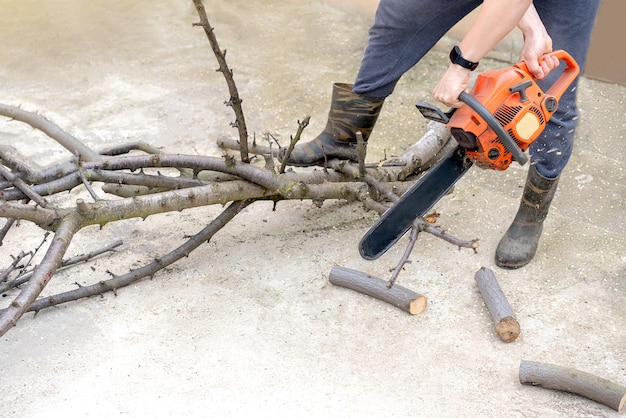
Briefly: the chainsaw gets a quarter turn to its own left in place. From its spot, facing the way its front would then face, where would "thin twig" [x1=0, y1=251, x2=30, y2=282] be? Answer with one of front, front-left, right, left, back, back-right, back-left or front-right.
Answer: back-right

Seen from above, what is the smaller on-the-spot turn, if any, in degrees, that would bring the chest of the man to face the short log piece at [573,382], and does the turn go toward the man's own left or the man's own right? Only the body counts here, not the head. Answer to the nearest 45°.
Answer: approximately 45° to the man's own left

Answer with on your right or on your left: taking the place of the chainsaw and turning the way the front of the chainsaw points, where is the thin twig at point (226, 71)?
on your right

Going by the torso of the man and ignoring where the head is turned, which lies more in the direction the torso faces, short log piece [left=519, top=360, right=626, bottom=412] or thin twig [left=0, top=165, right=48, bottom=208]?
the thin twig

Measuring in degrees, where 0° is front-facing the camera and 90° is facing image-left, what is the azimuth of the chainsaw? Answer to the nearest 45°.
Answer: approximately 45°

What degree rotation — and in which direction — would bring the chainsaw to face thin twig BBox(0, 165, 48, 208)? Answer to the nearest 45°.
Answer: approximately 45° to its right
